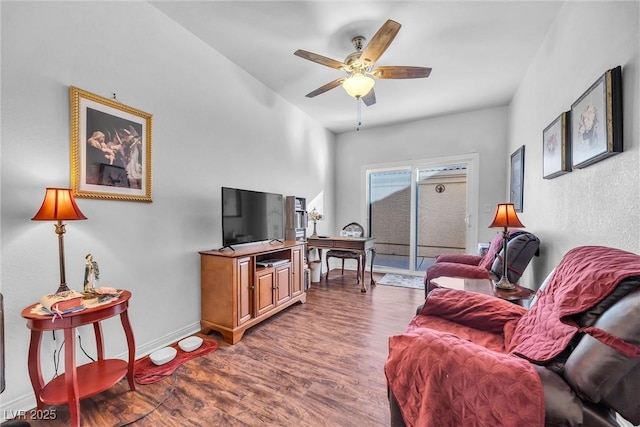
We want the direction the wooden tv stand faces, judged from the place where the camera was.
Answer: facing the viewer and to the right of the viewer

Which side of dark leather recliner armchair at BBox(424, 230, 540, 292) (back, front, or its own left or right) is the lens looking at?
left

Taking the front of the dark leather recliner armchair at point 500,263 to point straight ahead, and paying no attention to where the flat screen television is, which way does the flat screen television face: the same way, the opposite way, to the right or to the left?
the opposite way

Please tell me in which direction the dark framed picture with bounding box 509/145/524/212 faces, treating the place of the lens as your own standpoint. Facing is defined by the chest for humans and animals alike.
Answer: facing to the left of the viewer

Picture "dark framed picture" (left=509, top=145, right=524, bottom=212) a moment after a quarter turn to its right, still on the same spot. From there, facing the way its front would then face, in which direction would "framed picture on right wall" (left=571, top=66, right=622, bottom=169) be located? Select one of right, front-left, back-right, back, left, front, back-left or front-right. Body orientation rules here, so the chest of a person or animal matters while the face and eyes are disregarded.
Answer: back

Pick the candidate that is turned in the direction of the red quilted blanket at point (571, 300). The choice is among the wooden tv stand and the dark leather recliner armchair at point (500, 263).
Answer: the wooden tv stand

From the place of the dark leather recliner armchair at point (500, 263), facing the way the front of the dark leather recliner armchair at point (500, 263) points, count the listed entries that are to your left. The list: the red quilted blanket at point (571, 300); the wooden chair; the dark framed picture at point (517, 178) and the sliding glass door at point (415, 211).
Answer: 1

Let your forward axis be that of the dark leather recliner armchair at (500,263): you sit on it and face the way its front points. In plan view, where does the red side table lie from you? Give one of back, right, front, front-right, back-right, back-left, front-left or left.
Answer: front-left

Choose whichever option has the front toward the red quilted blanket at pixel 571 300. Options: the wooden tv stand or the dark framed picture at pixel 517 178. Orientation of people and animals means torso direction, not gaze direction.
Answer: the wooden tv stand

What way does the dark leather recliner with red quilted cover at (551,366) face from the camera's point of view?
to the viewer's left

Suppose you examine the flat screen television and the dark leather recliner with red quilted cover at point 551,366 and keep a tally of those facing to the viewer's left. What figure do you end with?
1

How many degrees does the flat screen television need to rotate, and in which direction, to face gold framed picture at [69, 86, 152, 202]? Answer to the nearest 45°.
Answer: approximately 90° to its right

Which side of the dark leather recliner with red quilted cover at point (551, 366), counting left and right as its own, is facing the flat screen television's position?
front

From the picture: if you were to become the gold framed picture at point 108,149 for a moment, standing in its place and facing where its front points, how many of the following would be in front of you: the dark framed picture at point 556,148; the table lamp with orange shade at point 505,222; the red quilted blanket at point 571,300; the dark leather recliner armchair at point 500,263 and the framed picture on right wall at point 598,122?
5
